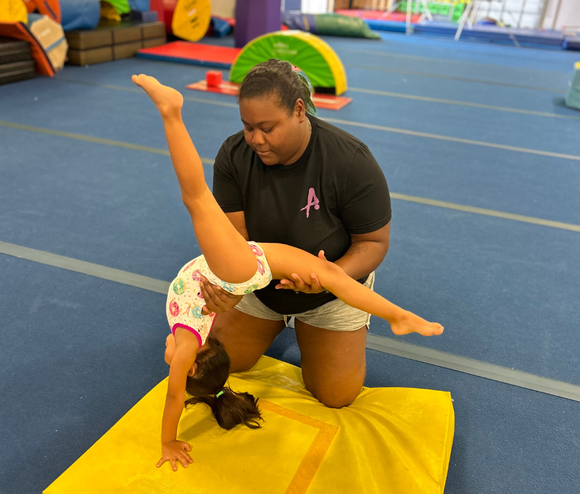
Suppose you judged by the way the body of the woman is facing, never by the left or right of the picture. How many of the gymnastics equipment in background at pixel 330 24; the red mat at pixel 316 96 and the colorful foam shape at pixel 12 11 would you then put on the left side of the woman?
0

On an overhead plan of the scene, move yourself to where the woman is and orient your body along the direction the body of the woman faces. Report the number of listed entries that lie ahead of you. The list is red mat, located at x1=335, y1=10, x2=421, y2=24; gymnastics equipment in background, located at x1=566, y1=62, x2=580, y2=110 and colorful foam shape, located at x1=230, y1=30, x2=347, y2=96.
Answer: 0

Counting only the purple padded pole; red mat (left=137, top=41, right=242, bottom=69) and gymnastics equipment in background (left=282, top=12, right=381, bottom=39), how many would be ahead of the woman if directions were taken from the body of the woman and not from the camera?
0

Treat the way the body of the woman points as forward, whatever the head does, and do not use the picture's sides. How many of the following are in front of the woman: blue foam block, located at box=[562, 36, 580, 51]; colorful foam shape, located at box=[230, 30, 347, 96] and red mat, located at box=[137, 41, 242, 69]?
0

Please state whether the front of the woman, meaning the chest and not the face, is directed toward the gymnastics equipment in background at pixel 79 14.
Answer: no

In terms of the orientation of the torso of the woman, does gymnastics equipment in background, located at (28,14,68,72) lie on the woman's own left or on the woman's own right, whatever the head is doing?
on the woman's own right

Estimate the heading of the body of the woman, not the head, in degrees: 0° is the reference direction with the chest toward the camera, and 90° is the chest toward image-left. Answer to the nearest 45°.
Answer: approximately 45°

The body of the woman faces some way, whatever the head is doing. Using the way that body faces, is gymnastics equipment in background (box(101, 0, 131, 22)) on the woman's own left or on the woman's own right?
on the woman's own right

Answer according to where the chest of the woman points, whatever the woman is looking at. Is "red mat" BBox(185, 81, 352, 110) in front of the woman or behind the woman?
behind

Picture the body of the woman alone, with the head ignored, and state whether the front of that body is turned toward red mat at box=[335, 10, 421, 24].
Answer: no

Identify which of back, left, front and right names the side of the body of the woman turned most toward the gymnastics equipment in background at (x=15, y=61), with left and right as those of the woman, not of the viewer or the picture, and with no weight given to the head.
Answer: right

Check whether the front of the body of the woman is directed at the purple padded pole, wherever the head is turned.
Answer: no

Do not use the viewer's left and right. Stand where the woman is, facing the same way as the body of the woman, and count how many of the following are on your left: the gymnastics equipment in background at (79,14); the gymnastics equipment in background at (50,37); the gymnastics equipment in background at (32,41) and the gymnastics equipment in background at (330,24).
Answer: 0

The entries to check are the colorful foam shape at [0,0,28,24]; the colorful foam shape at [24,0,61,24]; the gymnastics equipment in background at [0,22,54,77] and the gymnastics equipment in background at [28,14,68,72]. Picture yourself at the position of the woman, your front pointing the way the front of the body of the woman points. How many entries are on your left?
0

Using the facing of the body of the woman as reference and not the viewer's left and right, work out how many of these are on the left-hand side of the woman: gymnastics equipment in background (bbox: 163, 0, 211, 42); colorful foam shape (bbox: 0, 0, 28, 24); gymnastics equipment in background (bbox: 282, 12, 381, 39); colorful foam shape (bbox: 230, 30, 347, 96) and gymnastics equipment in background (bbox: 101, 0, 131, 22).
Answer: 0

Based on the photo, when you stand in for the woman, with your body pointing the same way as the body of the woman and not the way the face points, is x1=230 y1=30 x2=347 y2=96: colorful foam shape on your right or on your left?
on your right
